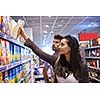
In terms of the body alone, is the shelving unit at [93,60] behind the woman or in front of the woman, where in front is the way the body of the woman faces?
behind

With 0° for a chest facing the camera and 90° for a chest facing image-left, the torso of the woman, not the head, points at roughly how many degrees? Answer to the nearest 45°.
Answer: approximately 45°

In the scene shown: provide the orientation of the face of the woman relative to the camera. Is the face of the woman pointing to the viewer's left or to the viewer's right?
to the viewer's left

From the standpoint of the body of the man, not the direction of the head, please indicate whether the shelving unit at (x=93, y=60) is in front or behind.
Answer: behind

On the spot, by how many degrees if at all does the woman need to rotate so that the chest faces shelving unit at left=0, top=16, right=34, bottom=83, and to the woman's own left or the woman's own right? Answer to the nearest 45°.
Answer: approximately 45° to the woman's own right

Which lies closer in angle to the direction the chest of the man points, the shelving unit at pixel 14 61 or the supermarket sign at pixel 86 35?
the shelving unit
